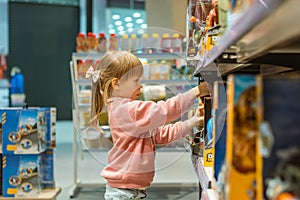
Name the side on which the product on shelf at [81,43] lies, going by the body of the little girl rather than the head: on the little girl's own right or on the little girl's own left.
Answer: on the little girl's own left

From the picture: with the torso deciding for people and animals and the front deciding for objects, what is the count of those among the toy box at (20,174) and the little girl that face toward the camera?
1

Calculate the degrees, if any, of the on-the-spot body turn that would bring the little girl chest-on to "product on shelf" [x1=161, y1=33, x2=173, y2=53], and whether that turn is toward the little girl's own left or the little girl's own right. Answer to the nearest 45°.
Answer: approximately 90° to the little girl's own left

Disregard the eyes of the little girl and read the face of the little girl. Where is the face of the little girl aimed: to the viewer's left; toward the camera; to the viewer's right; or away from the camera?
to the viewer's right

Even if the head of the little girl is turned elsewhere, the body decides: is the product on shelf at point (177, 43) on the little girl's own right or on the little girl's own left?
on the little girl's own left

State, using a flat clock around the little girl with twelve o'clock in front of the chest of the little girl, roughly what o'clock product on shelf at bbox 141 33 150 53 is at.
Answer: The product on shelf is roughly at 9 o'clock from the little girl.

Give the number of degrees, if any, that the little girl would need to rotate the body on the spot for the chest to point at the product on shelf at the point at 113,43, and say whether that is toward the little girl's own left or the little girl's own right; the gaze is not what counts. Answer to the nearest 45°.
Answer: approximately 90° to the little girl's own left

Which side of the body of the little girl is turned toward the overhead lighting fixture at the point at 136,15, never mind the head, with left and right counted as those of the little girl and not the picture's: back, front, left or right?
left

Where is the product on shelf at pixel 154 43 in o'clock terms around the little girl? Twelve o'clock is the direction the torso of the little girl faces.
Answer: The product on shelf is roughly at 9 o'clock from the little girl.

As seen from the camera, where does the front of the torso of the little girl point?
to the viewer's right
